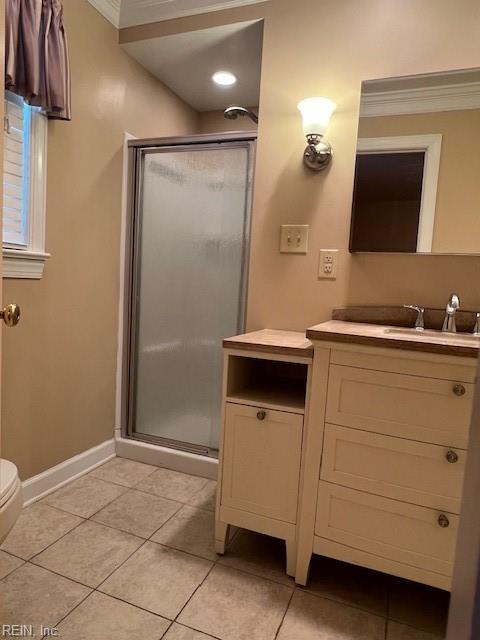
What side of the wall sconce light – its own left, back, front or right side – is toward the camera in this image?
front

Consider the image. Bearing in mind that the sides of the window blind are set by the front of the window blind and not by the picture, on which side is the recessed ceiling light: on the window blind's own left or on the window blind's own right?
on the window blind's own left

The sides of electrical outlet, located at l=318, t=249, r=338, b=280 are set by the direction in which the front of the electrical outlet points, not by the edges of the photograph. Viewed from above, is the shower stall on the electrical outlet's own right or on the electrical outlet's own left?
on the electrical outlet's own right

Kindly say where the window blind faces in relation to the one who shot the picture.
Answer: facing the viewer and to the right of the viewer

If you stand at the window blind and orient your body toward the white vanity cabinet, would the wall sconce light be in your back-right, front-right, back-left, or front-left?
front-left

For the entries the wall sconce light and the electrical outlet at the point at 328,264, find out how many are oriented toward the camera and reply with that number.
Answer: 2

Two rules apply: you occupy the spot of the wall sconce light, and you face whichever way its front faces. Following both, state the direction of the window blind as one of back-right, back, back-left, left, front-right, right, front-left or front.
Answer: right

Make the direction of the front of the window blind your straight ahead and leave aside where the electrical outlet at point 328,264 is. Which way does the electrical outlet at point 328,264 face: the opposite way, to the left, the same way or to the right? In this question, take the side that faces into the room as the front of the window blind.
to the right

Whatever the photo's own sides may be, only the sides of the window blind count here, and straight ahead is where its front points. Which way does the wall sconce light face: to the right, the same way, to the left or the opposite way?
to the right

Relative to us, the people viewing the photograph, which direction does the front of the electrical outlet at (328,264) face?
facing the viewer

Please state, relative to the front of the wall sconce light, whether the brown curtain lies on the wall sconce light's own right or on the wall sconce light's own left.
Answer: on the wall sconce light's own right

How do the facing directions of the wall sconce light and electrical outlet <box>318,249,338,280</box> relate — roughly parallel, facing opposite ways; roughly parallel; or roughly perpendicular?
roughly parallel
